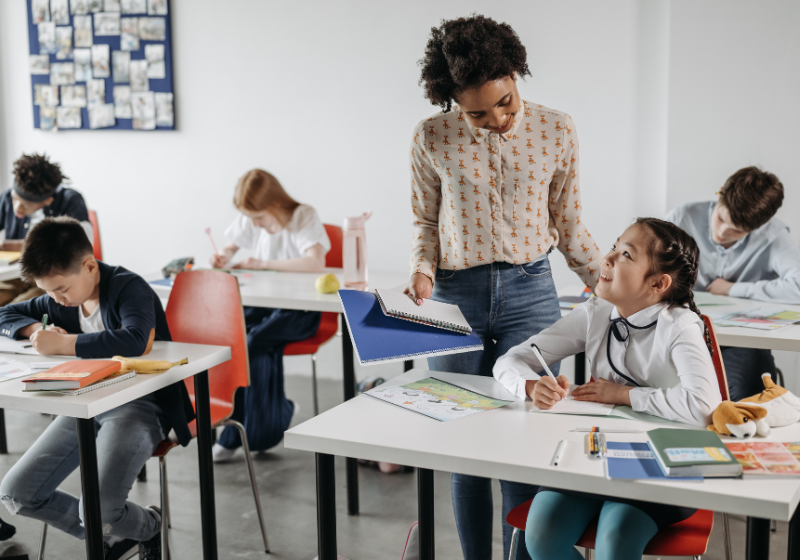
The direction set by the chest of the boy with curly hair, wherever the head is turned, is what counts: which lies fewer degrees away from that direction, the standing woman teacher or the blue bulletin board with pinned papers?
the standing woman teacher

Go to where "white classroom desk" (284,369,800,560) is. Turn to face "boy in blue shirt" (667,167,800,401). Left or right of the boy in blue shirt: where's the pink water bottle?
left

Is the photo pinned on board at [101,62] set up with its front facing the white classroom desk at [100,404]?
yes

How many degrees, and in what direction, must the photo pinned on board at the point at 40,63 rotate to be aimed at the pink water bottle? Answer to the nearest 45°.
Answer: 0° — it already faces it

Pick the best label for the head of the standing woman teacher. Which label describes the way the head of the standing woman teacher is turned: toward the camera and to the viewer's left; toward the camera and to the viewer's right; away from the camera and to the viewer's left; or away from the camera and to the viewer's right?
toward the camera and to the viewer's right
